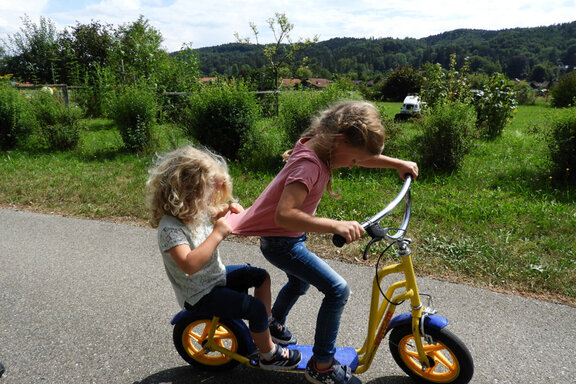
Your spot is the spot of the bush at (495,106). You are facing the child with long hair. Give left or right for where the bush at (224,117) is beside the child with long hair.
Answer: right

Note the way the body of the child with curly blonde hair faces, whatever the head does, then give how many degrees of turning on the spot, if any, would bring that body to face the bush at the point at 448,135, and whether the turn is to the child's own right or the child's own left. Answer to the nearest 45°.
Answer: approximately 45° to the child's own left

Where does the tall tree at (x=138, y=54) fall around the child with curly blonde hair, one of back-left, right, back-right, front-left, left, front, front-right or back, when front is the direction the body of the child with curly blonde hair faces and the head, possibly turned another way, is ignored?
left

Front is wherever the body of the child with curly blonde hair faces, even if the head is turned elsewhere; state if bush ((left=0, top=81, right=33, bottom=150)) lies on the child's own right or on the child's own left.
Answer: on the child's own left

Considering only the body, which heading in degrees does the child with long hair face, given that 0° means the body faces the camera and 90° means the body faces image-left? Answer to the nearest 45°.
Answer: approximately 270°

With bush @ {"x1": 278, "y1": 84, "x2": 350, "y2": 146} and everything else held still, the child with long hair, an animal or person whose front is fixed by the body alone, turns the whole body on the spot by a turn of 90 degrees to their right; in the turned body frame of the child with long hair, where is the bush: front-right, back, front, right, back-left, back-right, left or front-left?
back

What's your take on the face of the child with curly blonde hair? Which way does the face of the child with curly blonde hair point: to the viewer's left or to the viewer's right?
to the viewer's right

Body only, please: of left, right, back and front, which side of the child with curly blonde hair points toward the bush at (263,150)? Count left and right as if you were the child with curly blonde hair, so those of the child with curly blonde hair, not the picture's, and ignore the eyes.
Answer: left

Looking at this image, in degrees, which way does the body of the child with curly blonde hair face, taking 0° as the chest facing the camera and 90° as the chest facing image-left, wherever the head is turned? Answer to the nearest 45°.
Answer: approximately 270°

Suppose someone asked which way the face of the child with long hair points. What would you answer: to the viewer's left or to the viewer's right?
to the viewer's right

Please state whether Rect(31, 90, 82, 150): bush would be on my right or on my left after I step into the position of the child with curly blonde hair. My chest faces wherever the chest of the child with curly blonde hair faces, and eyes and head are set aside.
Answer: on my left

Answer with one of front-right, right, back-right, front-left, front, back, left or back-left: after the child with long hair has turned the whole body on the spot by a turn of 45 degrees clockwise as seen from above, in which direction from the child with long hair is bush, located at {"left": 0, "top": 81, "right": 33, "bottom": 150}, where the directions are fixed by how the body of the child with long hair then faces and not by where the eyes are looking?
back
